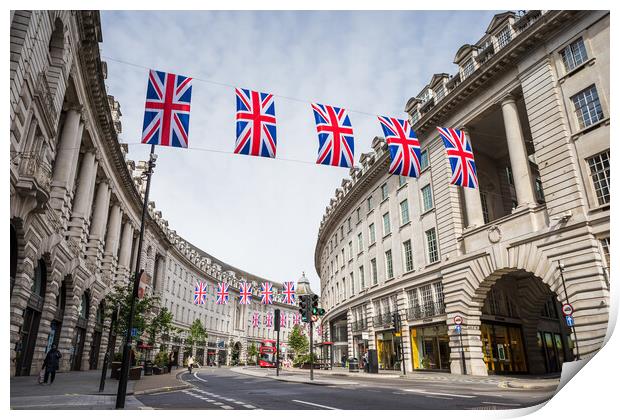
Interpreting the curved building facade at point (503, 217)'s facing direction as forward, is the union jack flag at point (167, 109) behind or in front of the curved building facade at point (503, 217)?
in front

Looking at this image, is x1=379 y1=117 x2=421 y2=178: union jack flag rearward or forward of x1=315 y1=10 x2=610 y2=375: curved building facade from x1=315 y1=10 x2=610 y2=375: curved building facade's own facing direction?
forward

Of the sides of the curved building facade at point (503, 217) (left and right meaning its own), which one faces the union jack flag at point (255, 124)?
front

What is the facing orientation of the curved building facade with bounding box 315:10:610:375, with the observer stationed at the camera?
facing the viewer and to the left of the viewer

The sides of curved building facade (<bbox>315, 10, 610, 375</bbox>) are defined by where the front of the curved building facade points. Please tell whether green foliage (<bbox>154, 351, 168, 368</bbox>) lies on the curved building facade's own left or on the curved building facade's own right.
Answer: on the curved building facade's own right

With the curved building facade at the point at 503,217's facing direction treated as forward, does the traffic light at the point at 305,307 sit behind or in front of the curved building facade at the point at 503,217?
in front

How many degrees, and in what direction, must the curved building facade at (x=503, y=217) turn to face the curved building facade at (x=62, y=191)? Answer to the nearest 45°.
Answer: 0° — it already faces it

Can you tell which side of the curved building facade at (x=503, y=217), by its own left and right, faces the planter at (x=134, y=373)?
front
